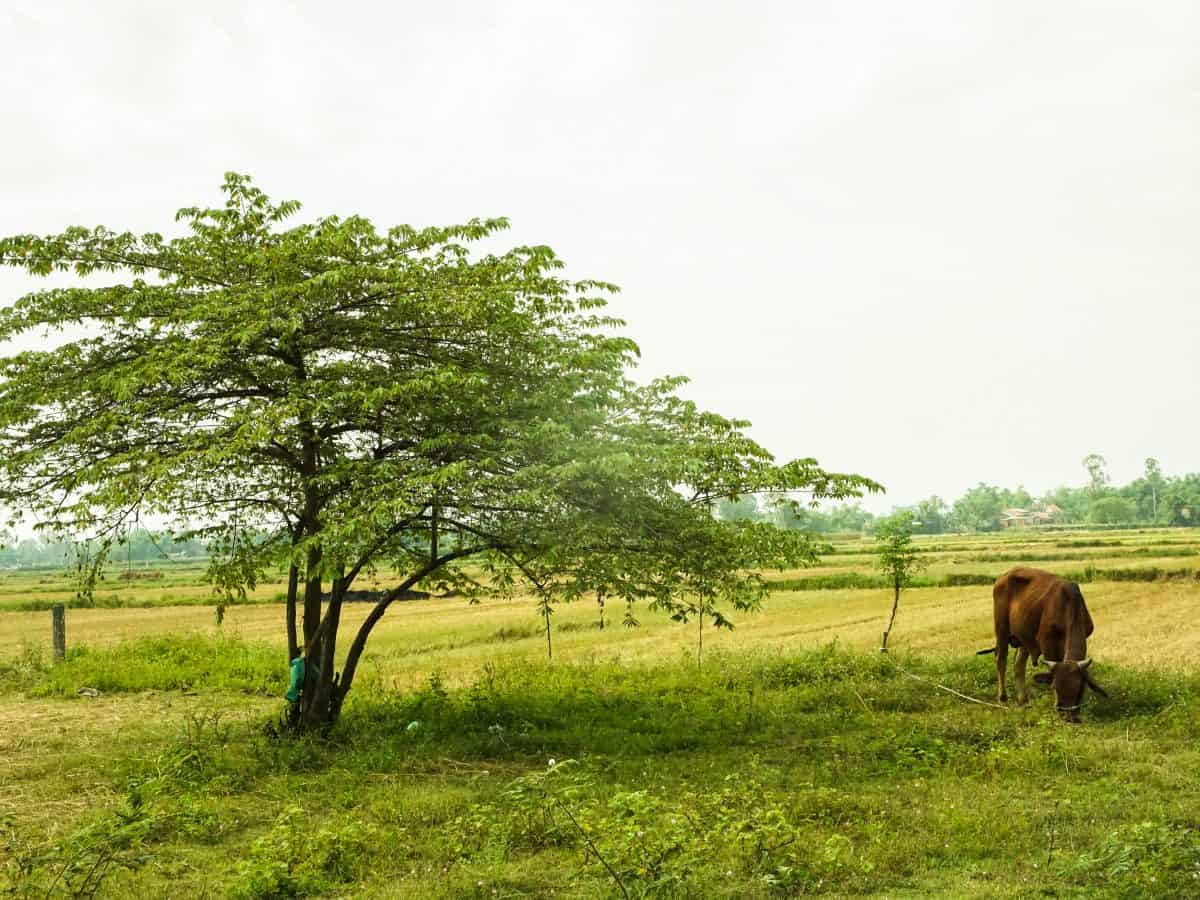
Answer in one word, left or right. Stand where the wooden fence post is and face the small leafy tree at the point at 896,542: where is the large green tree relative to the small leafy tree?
right

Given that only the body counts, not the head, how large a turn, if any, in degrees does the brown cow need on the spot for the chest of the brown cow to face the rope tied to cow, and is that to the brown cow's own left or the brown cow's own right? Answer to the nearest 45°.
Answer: approximately 180°

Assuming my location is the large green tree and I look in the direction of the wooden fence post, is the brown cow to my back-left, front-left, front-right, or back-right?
back-right

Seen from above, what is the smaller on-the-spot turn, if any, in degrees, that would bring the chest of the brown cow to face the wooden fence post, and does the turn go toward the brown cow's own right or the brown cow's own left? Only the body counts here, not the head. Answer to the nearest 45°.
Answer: approximately 135° to the brown cow's own right

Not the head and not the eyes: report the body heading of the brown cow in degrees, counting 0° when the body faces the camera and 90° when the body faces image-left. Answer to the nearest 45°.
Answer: approximately 315°

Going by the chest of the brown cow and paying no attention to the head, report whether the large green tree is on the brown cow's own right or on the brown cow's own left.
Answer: on the brown cow's own right
